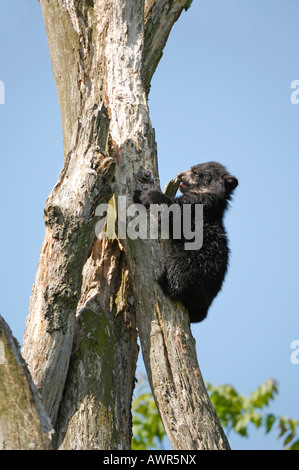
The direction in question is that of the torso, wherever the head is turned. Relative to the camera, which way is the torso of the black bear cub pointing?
to the viewer's left
